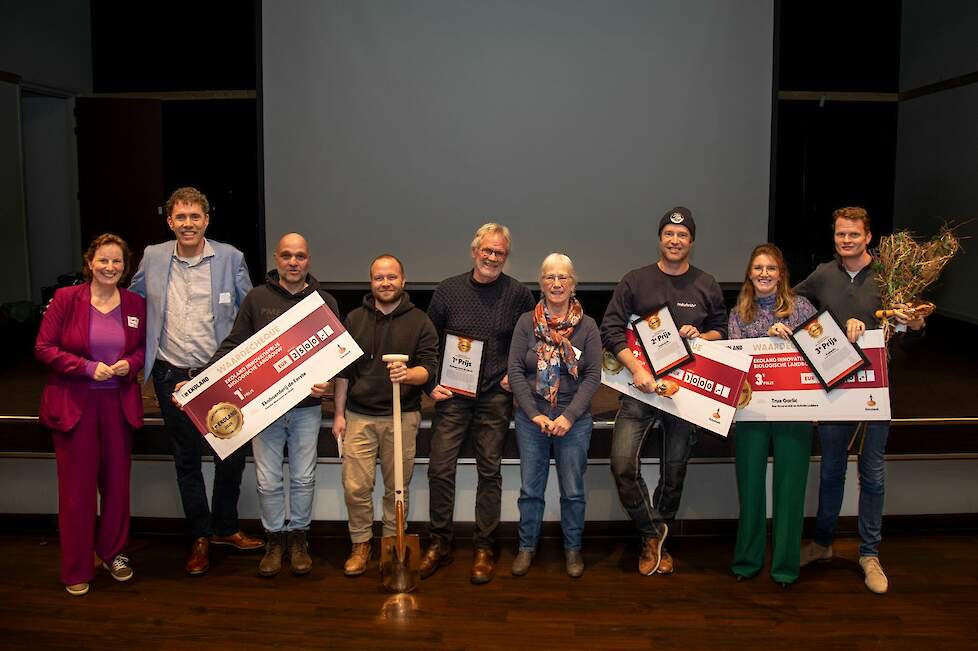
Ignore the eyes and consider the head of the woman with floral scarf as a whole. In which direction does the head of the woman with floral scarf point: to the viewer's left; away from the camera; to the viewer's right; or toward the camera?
toward the camera

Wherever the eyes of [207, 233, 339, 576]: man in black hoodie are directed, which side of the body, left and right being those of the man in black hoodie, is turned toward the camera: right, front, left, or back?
front

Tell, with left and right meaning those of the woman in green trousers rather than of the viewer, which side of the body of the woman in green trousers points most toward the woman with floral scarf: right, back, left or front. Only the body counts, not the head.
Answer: right

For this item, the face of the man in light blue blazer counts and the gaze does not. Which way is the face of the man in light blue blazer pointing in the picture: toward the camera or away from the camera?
toward the camera

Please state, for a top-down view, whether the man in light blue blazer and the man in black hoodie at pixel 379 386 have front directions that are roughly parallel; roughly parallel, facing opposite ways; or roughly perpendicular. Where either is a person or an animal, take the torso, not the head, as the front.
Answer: roughly parallel

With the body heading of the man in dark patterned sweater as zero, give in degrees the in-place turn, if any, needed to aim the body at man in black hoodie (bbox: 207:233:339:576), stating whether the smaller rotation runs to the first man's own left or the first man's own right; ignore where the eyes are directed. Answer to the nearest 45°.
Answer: approximately 90° to the first man's own right

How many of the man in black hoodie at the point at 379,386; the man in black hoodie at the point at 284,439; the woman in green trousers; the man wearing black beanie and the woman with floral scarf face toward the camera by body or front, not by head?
5

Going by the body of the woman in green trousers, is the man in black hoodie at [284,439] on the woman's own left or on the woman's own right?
on the woman's own right

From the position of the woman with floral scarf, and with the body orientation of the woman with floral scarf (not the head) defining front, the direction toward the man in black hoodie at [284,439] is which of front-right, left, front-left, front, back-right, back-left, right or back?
right

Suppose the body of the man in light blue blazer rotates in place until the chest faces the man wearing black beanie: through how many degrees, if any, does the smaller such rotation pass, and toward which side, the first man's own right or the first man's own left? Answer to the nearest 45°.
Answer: approximately 90° to the first man's own left

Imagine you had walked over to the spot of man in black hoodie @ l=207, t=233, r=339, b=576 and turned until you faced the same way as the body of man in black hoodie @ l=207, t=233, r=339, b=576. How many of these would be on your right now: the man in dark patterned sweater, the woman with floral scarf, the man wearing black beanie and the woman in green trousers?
0

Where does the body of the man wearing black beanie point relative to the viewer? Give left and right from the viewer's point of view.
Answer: facing the viewer

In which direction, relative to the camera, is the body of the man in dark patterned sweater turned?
toward the camera
